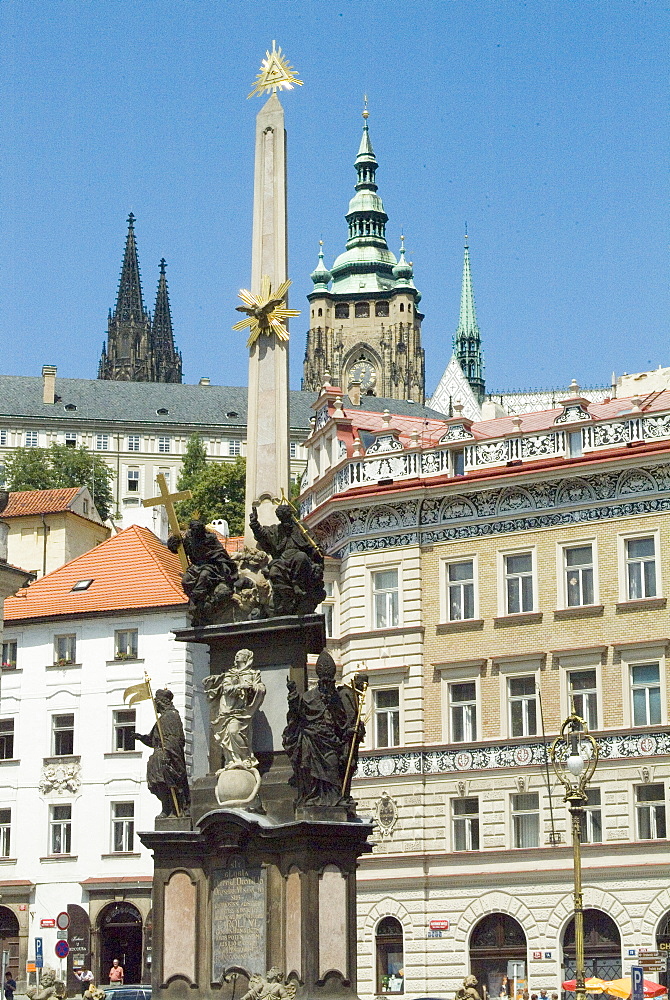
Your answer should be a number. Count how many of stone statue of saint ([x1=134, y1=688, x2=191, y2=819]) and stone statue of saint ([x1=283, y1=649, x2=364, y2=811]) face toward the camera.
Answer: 1

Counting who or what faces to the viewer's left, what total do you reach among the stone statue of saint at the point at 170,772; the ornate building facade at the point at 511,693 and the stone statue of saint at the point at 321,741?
1

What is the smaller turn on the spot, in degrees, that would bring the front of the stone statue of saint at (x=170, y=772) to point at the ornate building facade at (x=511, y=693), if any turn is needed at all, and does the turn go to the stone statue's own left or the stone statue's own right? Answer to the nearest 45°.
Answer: approximately 135° to the stone statue's own right

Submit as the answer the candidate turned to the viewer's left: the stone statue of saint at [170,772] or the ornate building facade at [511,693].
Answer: the stone statue of saint

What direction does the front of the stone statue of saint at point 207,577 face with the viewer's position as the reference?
facing the viewer and to the left of the viewer

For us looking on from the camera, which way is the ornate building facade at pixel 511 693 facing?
facing the viewer

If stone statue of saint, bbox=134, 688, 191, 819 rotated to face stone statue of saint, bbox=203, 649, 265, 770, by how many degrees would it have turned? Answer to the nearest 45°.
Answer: approximately 135° to its left

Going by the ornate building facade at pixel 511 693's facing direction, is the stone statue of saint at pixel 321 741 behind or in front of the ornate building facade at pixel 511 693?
in front

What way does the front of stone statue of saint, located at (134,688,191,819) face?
to the viewer's left

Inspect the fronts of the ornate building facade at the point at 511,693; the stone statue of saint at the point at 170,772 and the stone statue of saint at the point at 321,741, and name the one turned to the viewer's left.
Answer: the stone statue of saint at the point at 170,772

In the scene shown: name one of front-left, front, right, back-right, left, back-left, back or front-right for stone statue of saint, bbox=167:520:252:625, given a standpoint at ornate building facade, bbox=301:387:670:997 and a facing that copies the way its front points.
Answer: front

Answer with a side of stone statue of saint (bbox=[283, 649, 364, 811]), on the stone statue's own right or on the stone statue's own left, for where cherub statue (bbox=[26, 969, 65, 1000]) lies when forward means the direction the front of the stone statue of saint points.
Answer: on the stone statue's own right
